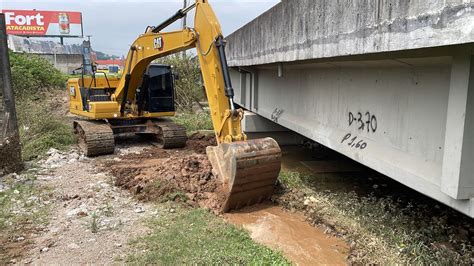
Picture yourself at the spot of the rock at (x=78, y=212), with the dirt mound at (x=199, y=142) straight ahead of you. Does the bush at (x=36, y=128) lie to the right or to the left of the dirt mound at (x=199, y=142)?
left

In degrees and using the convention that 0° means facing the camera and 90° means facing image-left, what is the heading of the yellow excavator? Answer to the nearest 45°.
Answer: approximately 315°

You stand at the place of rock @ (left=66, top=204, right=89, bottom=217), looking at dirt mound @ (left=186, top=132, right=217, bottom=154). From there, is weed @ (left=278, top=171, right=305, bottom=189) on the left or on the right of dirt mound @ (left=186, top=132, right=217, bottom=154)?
right

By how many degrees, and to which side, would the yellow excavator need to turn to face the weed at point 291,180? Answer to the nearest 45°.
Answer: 0° — it already faces it

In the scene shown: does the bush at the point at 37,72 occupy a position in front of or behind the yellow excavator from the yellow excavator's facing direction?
behind

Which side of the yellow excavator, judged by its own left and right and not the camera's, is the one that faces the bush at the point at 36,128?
back

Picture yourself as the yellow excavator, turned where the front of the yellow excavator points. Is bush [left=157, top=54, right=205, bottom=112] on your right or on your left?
on your left

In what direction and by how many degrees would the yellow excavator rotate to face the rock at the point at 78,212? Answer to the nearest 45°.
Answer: approximately 90° to its right

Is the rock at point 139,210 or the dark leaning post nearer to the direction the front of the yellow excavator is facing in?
the rock

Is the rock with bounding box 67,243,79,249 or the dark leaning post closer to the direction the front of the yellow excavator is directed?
the rock

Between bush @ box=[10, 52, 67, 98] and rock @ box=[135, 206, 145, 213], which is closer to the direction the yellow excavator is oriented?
the rock

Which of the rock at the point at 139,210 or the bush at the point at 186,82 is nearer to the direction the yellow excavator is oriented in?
the rock

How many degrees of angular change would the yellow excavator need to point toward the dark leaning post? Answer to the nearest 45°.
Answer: approximately 135° to its right

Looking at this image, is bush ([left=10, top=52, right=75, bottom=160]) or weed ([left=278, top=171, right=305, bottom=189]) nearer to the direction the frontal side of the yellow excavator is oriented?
the weed
